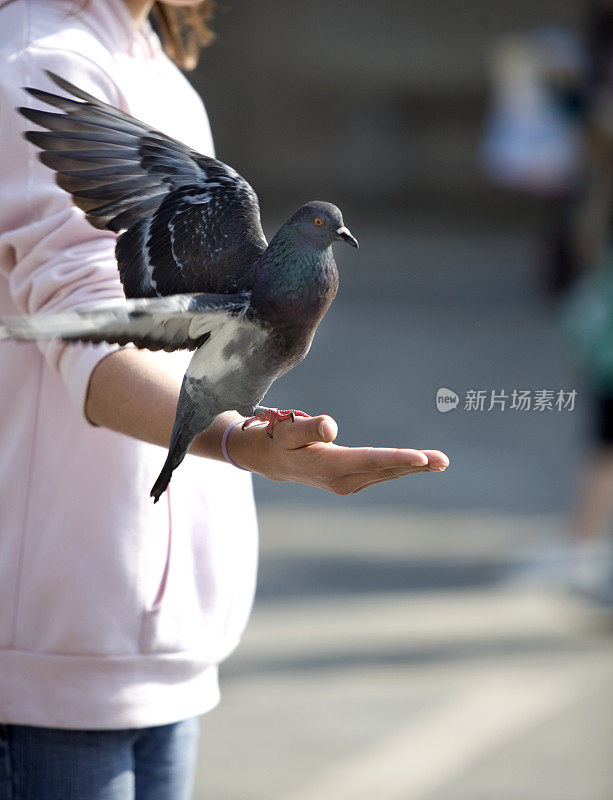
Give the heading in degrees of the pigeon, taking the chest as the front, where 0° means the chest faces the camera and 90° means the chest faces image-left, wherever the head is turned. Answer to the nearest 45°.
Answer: approximately 270°
